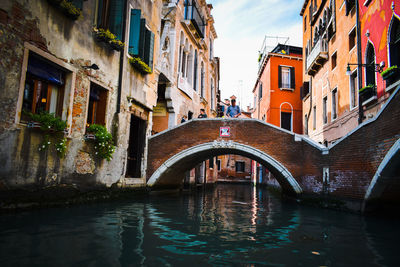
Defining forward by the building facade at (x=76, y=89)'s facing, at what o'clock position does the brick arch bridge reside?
The brick arch bridge is roughly at 10 o'clock from the building facade.

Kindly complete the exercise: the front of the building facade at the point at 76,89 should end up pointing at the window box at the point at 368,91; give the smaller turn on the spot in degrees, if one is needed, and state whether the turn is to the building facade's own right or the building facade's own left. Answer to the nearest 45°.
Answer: approximately 45° to the building facade's own left

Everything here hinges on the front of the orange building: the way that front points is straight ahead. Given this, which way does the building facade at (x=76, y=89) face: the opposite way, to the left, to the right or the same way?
to the left

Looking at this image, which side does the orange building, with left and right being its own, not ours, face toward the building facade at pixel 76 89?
front

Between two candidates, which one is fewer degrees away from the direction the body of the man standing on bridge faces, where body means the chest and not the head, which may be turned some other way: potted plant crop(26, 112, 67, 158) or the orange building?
the potted plant

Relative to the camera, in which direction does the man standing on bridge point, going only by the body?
toward the camera

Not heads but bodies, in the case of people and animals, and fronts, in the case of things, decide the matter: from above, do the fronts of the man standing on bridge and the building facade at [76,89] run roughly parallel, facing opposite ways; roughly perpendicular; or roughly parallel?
roughly perpendicular

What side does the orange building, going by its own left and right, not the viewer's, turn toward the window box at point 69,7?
front

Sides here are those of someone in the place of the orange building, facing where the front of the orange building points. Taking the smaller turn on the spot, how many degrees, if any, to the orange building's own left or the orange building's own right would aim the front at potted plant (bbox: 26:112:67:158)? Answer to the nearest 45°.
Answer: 0° — it already faces it

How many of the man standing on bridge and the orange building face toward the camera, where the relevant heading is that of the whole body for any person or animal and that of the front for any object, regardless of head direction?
2

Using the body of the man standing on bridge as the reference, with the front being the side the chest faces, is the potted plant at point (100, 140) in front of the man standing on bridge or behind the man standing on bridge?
in front

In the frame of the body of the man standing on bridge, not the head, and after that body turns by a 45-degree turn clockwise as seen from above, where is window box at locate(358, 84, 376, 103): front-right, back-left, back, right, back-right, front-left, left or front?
left

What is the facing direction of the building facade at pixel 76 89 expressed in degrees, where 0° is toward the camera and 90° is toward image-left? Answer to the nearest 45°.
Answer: approximately 315°

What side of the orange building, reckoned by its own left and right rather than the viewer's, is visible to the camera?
front
